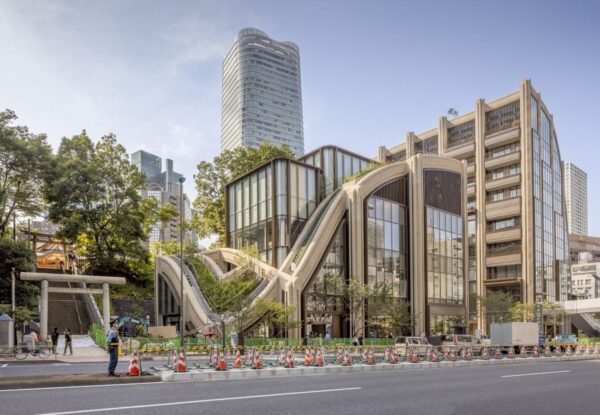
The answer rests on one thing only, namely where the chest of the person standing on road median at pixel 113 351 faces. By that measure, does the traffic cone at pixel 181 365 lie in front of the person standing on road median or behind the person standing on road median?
in front

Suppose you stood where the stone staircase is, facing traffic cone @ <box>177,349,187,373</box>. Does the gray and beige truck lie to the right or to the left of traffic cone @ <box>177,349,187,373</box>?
left

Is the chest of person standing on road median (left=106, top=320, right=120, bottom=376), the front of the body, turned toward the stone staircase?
no

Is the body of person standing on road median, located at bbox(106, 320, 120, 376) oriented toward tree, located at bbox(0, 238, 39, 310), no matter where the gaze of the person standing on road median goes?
no

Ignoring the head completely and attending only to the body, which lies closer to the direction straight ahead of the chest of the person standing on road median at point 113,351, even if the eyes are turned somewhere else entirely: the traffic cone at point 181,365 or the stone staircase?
the traffic cone

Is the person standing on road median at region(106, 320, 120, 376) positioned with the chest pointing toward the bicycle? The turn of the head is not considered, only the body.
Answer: no
